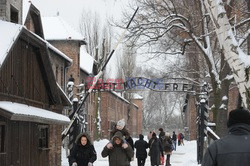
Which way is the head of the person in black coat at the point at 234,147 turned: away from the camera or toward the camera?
away from the camera

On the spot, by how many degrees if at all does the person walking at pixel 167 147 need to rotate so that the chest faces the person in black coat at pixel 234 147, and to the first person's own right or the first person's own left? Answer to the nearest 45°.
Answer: approximately 180°

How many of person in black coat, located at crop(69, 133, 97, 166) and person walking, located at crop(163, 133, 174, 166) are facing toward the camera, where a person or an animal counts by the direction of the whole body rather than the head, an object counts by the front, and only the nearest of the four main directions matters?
1

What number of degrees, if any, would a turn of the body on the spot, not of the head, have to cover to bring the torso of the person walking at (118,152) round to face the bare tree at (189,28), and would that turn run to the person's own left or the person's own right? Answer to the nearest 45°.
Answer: approximately 180°

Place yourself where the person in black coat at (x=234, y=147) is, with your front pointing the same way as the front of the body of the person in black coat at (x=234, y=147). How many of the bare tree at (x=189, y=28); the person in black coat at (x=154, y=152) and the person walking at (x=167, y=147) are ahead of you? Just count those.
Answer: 3

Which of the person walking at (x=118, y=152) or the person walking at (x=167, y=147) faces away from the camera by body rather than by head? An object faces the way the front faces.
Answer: the person walking at (x=167, y=147)
